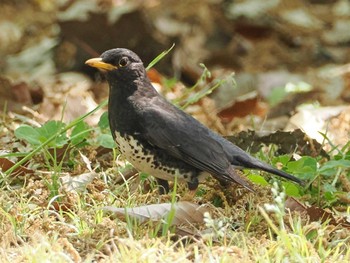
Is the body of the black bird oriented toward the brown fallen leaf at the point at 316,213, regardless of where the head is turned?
no

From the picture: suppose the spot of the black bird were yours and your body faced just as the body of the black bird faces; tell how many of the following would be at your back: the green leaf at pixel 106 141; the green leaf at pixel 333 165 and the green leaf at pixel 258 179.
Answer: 2

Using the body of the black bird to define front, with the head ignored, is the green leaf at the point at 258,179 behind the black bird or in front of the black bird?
behind

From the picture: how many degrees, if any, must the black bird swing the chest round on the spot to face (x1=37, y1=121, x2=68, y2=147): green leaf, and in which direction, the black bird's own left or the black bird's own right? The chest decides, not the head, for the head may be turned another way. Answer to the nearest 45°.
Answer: approximately 45° to the black bird's own right

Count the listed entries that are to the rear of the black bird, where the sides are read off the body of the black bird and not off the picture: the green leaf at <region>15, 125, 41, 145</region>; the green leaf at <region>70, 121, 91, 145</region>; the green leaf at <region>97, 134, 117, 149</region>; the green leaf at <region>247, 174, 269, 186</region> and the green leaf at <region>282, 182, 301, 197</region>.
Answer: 2

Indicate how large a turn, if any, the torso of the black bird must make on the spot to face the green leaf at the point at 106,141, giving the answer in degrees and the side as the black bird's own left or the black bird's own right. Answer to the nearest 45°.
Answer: approximately 45° to the black bird's own right

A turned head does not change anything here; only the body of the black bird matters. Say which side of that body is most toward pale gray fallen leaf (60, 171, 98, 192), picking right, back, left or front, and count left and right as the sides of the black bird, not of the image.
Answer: front

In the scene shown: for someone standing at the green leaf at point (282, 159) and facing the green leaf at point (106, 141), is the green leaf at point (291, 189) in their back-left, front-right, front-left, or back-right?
back-left

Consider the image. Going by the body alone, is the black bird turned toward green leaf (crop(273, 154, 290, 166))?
no

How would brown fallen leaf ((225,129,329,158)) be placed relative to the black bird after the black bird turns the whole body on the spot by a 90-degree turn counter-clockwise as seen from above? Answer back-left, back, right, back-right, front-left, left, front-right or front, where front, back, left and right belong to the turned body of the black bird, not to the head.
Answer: back-left

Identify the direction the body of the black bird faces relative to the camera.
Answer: to the viewer's left

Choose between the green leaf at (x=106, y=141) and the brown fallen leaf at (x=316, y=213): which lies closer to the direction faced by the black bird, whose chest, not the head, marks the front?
the green leaf
